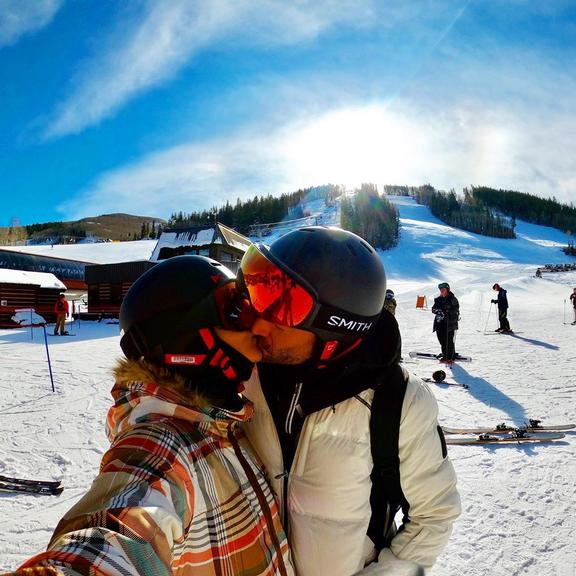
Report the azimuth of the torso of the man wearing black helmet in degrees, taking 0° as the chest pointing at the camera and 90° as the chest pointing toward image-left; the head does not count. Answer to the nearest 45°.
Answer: approximately 45°

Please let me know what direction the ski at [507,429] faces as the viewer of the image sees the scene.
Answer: facing to the left of the viewer
